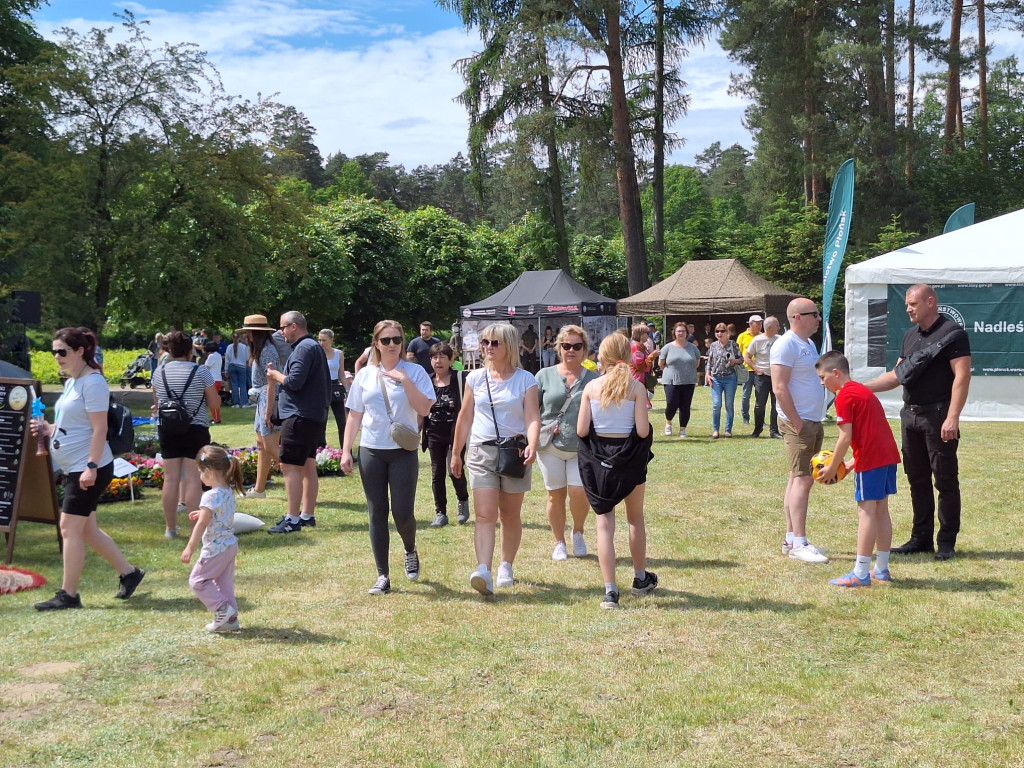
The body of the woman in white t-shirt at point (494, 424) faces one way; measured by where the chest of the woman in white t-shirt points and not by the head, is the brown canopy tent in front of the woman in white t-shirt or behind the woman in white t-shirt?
behind

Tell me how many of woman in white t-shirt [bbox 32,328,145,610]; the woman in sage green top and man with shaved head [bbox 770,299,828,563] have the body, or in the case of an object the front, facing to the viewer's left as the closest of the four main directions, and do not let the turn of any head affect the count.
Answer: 1

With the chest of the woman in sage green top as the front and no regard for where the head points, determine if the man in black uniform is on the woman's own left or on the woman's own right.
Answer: on the woman's own left

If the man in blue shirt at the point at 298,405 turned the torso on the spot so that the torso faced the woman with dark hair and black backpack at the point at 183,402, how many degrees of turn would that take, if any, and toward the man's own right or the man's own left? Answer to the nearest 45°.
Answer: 0° — they already face them

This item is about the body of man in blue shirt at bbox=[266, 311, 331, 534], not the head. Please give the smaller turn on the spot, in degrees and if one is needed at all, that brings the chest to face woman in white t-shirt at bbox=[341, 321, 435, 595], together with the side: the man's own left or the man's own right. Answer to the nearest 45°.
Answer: approximately 90° to the man's own left

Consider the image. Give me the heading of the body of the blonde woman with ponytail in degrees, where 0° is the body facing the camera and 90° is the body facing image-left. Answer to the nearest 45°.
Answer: approximately 180°

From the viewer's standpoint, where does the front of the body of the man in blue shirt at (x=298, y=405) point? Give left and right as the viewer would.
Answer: facing to the left of the viewer

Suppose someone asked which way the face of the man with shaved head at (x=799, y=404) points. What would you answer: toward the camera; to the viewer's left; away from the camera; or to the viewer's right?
to the viewer's right

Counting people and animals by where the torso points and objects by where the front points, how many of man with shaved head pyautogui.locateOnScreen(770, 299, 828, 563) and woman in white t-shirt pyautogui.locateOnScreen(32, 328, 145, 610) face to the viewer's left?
1

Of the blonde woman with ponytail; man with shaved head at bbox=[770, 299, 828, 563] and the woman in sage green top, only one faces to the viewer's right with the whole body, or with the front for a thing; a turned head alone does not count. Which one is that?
the man with shaved head

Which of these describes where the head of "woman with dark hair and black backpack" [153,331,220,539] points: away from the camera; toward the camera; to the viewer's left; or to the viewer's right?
away from the camera

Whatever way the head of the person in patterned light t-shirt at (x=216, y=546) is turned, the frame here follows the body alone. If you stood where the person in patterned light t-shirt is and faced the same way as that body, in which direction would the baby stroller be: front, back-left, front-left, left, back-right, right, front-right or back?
right

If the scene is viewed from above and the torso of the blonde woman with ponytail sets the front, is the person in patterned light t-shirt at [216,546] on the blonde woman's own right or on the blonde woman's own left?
on the blonde woman's own left
